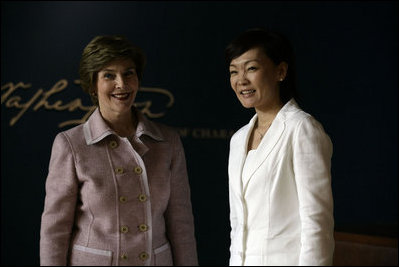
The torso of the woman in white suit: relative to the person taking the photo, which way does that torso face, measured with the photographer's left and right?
facing the viewer and to the left of the viewer

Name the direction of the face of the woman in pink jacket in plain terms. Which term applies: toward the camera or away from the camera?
toward the camera

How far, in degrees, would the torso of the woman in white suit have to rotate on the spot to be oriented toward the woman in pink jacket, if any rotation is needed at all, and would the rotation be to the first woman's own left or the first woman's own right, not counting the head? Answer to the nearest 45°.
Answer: approximately 45° to the first woman's own right

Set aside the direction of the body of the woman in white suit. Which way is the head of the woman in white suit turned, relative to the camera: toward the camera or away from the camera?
toward the camera
